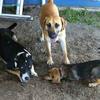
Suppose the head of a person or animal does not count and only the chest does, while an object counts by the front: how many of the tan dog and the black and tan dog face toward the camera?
1

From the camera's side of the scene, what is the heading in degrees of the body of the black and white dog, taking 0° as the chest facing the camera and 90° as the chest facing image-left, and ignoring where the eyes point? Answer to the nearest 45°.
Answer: approximately 315°

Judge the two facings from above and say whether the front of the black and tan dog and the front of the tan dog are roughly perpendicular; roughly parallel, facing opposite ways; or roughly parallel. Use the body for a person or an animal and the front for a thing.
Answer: roughly perpendicular

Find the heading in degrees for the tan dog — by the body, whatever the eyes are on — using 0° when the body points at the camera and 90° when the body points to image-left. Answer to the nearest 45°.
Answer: approximately 0°

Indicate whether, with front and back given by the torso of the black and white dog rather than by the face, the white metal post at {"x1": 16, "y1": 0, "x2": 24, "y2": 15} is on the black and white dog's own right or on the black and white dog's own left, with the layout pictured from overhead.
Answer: on the black and white dog's own left

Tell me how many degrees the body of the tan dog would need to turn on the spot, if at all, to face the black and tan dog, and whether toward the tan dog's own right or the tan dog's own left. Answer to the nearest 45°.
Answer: approximately 45° to the tan dog's own left

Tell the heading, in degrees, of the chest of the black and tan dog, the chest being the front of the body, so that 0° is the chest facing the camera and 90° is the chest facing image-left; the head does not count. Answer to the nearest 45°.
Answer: approximately 90°

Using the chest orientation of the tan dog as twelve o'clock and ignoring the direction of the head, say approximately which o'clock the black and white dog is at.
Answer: The black and white dog is roughly at 2 o'clock from the tan dog.

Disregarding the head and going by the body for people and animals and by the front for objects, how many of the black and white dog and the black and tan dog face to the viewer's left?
1

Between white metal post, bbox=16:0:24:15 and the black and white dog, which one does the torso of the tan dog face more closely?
the black and white dog
